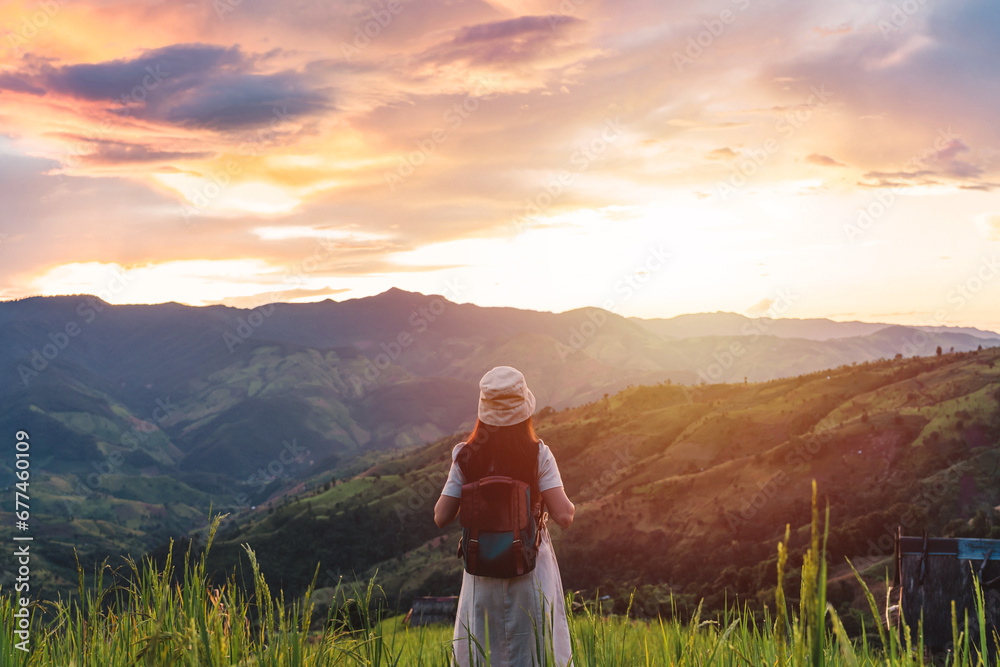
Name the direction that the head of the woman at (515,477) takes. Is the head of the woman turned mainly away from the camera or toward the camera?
away from the camera

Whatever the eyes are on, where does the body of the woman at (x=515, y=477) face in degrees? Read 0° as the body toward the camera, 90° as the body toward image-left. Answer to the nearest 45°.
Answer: approximately 180°
